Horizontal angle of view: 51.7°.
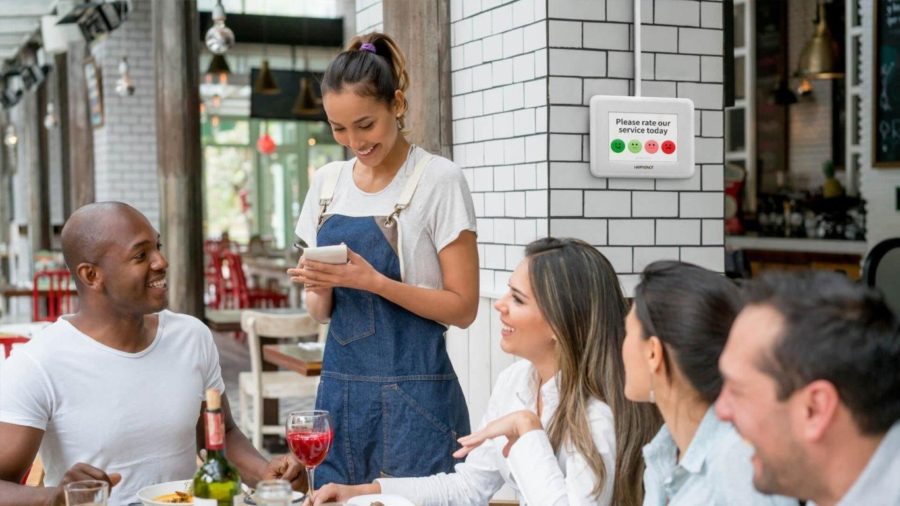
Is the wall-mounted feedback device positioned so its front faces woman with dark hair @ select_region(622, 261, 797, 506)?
yes

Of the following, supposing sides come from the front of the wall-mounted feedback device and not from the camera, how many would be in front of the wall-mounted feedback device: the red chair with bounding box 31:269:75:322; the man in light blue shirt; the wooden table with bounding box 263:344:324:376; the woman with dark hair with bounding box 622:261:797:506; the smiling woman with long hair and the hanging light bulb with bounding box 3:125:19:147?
3

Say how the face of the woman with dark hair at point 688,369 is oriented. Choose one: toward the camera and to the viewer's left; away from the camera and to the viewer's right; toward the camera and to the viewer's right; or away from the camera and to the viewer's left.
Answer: away from the camera and to the viewer's left

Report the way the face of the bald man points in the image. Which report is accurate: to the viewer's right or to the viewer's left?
to the viewer's right

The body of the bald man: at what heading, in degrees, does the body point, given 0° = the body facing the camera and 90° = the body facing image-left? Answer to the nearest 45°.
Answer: approximately 315°

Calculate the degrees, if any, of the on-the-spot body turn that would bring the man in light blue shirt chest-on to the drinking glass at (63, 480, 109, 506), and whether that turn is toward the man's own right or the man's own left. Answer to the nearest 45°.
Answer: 0° — they already face it

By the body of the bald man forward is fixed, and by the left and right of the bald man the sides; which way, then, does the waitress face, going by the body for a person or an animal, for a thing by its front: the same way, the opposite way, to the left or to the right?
to the right
